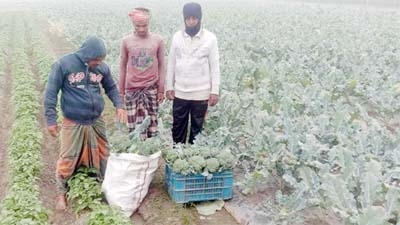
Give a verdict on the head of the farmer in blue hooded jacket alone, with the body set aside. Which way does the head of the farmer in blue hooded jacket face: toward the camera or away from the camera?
toward the camera

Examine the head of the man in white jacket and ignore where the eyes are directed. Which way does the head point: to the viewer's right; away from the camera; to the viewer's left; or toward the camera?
toward the camera

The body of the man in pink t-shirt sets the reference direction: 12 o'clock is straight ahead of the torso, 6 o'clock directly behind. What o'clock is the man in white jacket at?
The man in white jacket is roughly at 10 o'clock from the man in pink t-shirt.

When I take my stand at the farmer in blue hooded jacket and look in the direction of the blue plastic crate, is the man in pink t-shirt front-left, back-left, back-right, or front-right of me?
front-left

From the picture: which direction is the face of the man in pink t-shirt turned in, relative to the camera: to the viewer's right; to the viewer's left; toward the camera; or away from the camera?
toward the camera

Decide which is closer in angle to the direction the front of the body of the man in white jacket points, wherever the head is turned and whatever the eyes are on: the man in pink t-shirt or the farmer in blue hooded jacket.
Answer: the farmer in blue hooded jacket

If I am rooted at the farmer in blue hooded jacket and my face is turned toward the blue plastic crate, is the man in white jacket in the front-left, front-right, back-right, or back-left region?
front-left

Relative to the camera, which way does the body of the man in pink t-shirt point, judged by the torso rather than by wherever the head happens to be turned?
toward the camera

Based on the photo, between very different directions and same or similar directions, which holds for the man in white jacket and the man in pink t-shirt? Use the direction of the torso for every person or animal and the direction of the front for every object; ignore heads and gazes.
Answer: same or similar directions

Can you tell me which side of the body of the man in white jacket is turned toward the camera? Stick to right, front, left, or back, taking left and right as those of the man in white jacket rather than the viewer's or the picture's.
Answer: front
